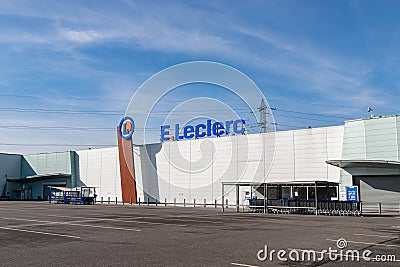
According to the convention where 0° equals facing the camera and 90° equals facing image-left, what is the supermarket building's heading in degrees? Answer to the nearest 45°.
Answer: approximately 45°

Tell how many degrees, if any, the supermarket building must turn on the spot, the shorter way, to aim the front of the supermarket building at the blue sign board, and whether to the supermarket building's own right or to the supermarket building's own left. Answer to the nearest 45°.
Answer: approximately 45° to the supermarket building's own left
